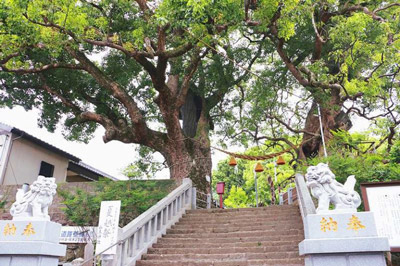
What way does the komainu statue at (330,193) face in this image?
to the viewer's left

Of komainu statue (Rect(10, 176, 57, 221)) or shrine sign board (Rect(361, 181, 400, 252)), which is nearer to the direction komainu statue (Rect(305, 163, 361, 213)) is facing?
the komainu statue

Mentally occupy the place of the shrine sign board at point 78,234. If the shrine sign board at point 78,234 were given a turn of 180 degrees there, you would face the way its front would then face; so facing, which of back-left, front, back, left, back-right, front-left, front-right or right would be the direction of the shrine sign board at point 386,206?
back-right

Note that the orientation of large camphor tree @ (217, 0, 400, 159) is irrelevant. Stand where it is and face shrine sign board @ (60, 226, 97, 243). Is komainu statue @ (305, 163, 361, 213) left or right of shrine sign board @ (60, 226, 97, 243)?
left

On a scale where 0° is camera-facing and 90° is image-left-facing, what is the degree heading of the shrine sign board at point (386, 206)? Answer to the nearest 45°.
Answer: approximately 0°

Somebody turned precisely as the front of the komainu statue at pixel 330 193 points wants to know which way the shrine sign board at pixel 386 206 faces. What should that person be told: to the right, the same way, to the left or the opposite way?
to the left

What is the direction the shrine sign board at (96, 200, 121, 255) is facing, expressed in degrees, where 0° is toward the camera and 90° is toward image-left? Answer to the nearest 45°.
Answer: approximately 0°

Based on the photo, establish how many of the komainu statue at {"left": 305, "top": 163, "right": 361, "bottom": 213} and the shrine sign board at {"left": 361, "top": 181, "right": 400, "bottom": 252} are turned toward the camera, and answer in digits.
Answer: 1

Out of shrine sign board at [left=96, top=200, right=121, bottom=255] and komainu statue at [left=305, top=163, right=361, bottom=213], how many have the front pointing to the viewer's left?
1

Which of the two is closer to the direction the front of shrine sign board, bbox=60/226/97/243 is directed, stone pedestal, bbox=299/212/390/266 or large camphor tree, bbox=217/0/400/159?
the stone pedestal
